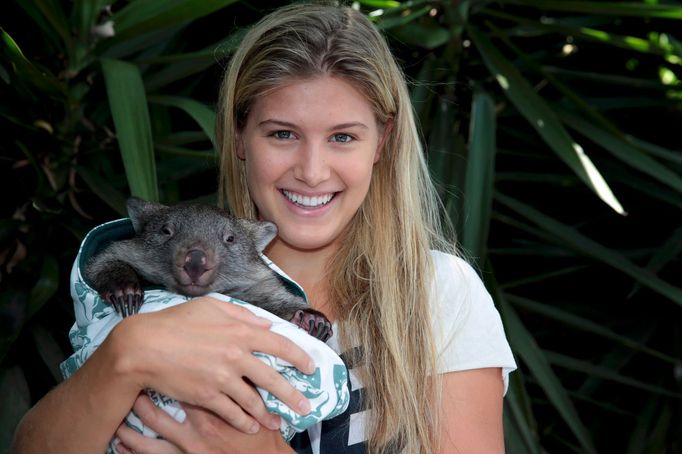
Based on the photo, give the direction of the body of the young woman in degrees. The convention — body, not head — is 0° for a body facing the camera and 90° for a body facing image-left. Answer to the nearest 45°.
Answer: approximately 0°

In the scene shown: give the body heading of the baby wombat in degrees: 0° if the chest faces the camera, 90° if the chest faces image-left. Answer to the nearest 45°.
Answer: approximately 0°

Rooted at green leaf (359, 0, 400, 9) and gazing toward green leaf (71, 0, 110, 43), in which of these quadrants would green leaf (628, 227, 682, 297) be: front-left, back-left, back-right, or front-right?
back-left

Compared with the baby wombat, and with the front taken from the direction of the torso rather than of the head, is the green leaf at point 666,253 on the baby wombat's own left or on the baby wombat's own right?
on the baby wombat's own left

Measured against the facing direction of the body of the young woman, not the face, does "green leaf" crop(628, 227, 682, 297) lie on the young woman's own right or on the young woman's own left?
on the young woman's own left

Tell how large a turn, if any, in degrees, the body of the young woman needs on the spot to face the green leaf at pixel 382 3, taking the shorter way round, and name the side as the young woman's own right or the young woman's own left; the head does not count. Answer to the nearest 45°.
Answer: approximately 180°

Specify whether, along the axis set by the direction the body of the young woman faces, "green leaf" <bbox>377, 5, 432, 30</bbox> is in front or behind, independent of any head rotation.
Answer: behind

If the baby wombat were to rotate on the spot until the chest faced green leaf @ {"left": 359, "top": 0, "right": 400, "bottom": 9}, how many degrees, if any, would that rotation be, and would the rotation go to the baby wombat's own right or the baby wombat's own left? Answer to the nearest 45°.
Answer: approximately 135° to the baby wombat's own left

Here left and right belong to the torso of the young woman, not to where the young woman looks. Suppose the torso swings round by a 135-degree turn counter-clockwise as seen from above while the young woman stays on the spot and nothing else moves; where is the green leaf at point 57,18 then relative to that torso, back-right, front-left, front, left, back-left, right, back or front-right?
left
